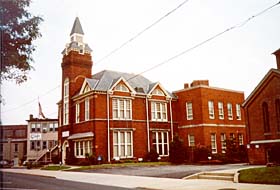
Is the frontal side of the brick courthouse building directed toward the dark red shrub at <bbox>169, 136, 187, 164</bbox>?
no

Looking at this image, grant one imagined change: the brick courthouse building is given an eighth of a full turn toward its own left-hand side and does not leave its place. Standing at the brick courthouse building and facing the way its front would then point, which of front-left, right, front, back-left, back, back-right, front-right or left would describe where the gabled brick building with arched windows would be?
front-left

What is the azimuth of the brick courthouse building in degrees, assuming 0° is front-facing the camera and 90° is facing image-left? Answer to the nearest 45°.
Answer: approximately 45°

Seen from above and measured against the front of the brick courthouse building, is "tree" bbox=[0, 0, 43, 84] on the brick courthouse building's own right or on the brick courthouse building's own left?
on the brick courthouse building's own left
